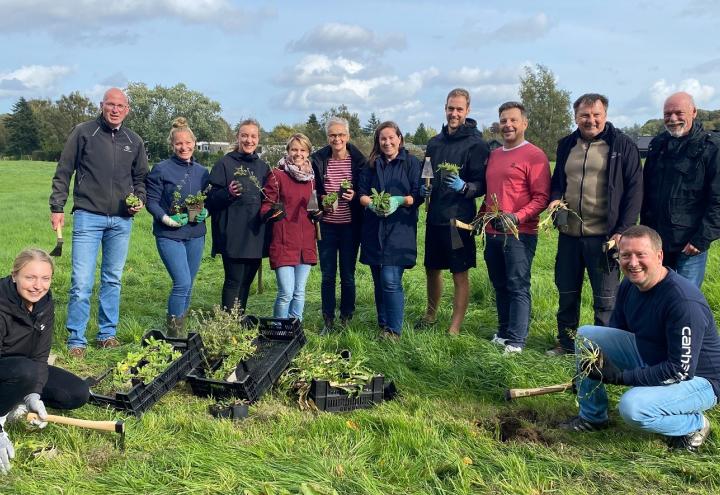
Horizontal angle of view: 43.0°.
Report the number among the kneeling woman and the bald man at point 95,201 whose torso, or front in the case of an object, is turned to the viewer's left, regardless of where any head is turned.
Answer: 0

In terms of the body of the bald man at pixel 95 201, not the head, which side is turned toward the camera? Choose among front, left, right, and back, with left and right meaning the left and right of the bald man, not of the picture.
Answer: front

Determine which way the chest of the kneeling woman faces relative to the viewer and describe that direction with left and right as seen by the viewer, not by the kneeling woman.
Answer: facing the viewer and to the right of the viewer

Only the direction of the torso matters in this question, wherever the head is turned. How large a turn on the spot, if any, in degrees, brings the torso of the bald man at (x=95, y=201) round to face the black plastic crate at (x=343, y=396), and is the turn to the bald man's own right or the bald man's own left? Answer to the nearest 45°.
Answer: approximately 45° to the bald man's own left

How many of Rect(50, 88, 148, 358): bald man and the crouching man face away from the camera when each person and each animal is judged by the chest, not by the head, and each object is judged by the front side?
0

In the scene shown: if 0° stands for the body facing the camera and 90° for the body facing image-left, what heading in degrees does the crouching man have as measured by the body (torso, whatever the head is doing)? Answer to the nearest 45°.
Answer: approximately 45°

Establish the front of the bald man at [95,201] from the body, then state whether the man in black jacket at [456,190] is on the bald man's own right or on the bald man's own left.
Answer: on the bald man's own left

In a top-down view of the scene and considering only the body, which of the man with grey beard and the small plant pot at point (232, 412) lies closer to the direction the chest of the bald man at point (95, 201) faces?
the small plant pot

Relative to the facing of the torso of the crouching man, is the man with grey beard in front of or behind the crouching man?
behind

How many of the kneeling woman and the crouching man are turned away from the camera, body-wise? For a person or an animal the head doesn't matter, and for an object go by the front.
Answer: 0

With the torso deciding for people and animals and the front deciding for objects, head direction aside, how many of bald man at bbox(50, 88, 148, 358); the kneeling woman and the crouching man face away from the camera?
0
